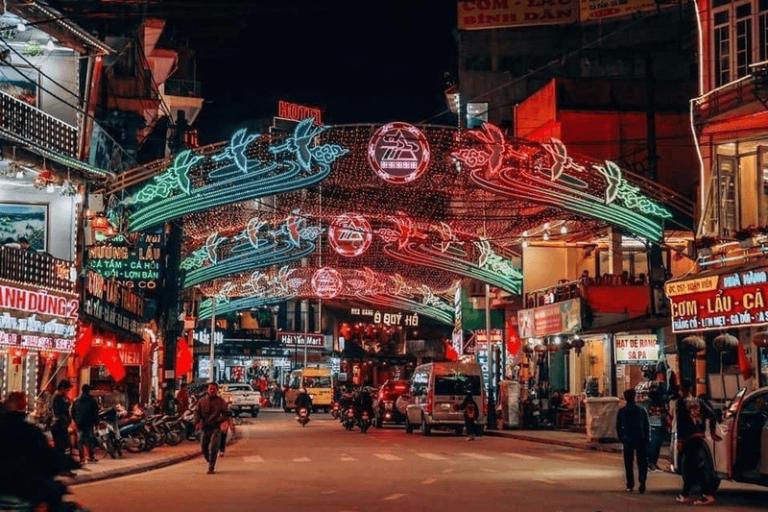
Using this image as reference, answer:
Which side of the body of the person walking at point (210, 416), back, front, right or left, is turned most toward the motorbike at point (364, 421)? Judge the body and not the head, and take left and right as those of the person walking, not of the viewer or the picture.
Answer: back

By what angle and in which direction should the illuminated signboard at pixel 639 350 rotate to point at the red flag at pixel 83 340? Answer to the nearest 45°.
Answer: approximately 45° to its right

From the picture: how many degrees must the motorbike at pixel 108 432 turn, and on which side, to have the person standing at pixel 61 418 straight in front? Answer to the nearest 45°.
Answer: approximately 45° to its right

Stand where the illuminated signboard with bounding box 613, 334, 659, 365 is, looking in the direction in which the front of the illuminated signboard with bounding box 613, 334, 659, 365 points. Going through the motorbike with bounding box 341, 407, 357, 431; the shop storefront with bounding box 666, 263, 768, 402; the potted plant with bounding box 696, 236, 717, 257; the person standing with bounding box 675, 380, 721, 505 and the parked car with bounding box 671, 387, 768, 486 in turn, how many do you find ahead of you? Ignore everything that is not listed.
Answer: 4

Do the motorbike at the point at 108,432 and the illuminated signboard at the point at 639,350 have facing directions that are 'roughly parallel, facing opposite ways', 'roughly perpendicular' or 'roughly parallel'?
roughly perpendicular
